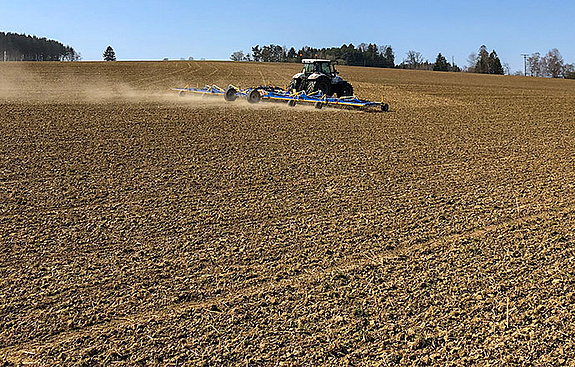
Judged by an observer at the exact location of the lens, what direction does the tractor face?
facing away from the viewer and to the right of the viewer

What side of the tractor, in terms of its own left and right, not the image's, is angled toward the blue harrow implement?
back
